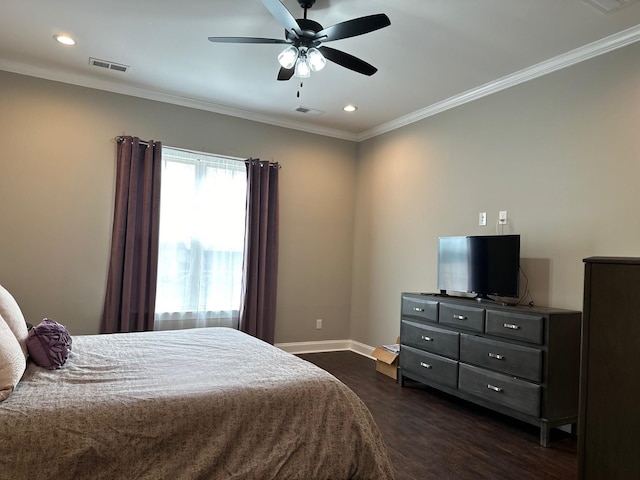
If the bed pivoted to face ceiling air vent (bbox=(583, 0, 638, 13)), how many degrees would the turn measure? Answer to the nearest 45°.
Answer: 0° — it already faces it

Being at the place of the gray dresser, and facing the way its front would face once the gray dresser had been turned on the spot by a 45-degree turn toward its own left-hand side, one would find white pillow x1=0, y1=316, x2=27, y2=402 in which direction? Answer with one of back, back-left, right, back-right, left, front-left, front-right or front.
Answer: front-right

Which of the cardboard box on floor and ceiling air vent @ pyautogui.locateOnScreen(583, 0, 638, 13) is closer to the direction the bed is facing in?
the ceiling air vent

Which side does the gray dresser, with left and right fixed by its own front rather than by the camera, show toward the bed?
front

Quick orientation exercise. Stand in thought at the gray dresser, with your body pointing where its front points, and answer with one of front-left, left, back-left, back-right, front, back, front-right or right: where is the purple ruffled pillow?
front

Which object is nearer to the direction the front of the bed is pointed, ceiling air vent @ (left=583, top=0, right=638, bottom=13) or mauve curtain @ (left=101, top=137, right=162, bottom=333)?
the ceiling air vent

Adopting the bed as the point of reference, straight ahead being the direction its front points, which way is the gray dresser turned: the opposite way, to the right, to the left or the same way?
the opposite way

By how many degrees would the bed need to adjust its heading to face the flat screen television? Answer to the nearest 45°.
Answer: approximately 45° to its left

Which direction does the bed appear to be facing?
to the viewer's right

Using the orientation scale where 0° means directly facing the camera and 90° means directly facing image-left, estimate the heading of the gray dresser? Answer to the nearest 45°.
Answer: approximately 45°

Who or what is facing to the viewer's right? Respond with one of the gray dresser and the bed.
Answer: the bed

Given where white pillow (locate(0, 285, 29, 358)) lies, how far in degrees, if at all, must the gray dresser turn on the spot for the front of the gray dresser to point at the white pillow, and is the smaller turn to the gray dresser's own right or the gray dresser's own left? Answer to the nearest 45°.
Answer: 0° — it already faces it

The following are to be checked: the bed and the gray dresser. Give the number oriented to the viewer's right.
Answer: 1
